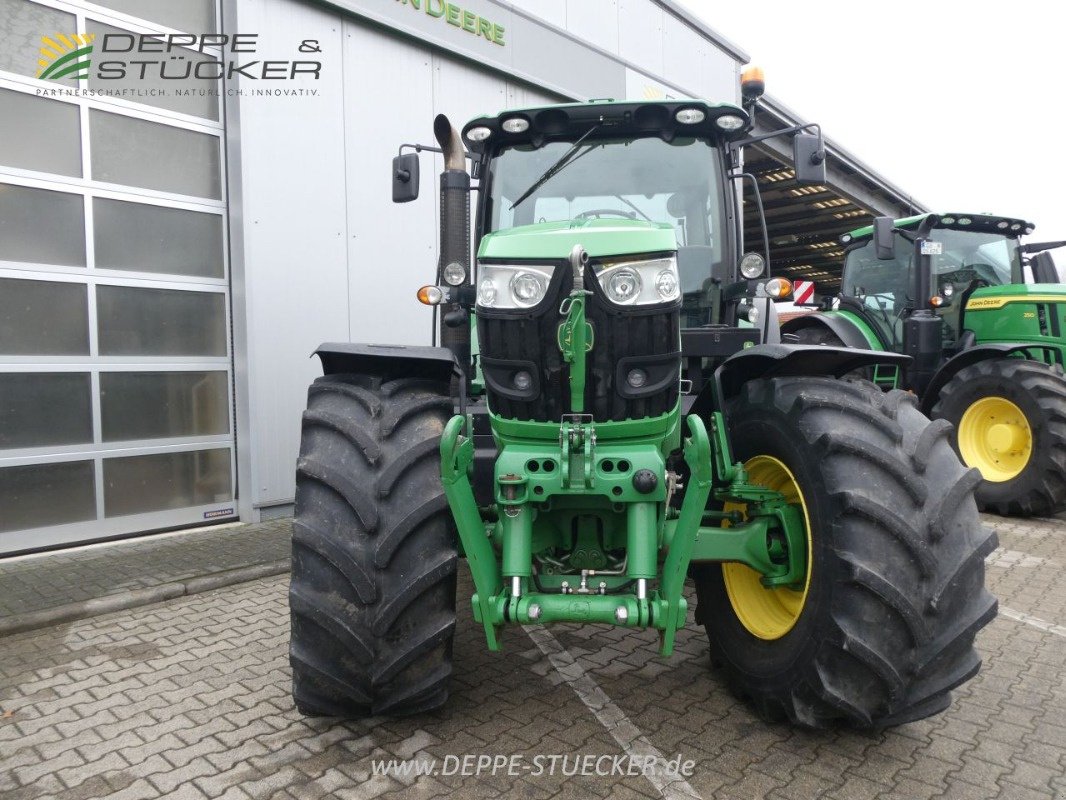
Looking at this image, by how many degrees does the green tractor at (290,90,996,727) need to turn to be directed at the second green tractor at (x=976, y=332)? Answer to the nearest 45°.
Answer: approximately 135° to its left

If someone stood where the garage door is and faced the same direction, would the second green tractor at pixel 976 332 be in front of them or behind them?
in front

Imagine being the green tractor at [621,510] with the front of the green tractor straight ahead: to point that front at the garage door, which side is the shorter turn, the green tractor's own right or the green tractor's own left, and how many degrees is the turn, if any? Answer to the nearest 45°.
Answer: approximately 135° to the green tractor's own right

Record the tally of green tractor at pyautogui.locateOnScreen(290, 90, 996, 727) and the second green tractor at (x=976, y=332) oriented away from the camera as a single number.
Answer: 0

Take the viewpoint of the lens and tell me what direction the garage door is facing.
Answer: facing the viewer and to the right of the viewer

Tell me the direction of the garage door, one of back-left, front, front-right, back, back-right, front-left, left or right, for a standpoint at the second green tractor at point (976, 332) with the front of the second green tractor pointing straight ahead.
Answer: right
